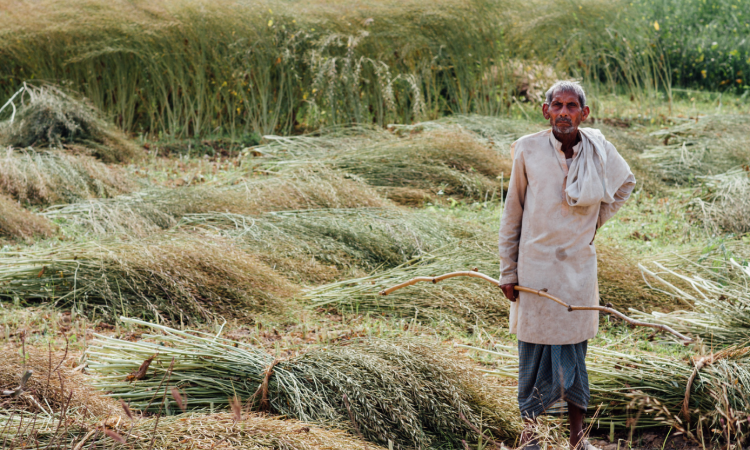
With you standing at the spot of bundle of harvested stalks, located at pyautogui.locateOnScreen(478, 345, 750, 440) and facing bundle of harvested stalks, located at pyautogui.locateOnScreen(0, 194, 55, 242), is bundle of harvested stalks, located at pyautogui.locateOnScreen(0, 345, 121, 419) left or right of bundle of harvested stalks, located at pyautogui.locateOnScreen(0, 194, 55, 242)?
left

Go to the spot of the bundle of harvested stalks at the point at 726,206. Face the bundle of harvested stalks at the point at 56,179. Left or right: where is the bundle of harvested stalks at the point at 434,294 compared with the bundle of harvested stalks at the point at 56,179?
left

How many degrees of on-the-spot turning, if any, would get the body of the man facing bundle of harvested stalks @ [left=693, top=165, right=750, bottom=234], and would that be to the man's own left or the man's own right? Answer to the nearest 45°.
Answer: approximately 180°

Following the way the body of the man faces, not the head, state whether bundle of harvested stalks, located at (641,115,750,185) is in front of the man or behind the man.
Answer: behind

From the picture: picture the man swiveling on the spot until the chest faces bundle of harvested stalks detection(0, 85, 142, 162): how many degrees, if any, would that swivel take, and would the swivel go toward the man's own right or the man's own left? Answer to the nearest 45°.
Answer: approximately 135° to the man's own right

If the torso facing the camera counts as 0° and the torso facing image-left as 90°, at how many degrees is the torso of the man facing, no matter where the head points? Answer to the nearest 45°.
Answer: approximately 0°

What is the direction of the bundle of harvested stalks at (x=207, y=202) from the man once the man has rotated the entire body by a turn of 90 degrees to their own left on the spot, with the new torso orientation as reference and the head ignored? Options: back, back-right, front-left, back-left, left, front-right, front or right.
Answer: back-left

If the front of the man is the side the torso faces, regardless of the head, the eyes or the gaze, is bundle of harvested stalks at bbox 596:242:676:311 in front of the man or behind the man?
behind

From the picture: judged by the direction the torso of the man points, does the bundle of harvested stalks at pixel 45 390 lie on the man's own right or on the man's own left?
on the man's own right

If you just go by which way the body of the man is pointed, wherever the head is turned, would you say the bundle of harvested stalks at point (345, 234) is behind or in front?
behind

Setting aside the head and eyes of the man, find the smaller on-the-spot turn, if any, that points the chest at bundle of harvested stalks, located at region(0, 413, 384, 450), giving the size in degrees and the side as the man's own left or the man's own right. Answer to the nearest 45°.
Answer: approximately 45° to the man's own right

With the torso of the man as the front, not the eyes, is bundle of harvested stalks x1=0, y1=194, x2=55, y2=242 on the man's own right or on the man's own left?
on the man's own right
